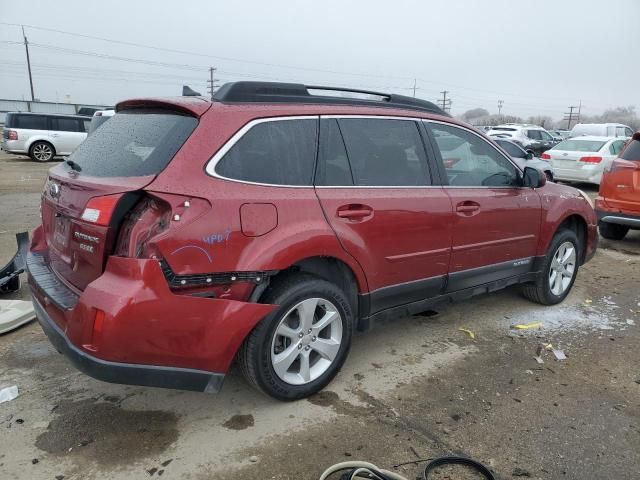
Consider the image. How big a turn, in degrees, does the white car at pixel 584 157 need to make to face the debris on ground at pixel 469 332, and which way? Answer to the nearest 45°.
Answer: approximately 135° to its right

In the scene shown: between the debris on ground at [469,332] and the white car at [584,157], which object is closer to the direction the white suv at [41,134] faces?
the white car

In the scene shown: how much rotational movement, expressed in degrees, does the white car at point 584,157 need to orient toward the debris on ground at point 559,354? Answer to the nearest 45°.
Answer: approximately 135° to its right

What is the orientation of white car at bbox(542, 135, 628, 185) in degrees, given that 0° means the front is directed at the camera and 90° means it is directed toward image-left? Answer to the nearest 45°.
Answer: approximately 225°

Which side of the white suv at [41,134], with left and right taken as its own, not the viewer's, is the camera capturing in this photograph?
right

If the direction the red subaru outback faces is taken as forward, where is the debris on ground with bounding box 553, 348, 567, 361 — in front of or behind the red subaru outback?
in front

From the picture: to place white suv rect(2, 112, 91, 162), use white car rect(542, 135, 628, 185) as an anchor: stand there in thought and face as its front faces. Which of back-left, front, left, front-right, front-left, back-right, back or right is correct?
back-left

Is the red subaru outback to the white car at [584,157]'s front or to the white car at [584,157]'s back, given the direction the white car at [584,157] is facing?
to the back

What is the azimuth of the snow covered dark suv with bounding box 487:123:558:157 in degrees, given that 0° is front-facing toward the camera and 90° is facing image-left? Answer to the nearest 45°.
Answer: approximately 225°

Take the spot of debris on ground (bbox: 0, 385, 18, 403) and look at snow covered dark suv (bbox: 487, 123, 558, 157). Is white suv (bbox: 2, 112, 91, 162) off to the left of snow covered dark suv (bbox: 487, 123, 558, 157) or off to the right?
left
